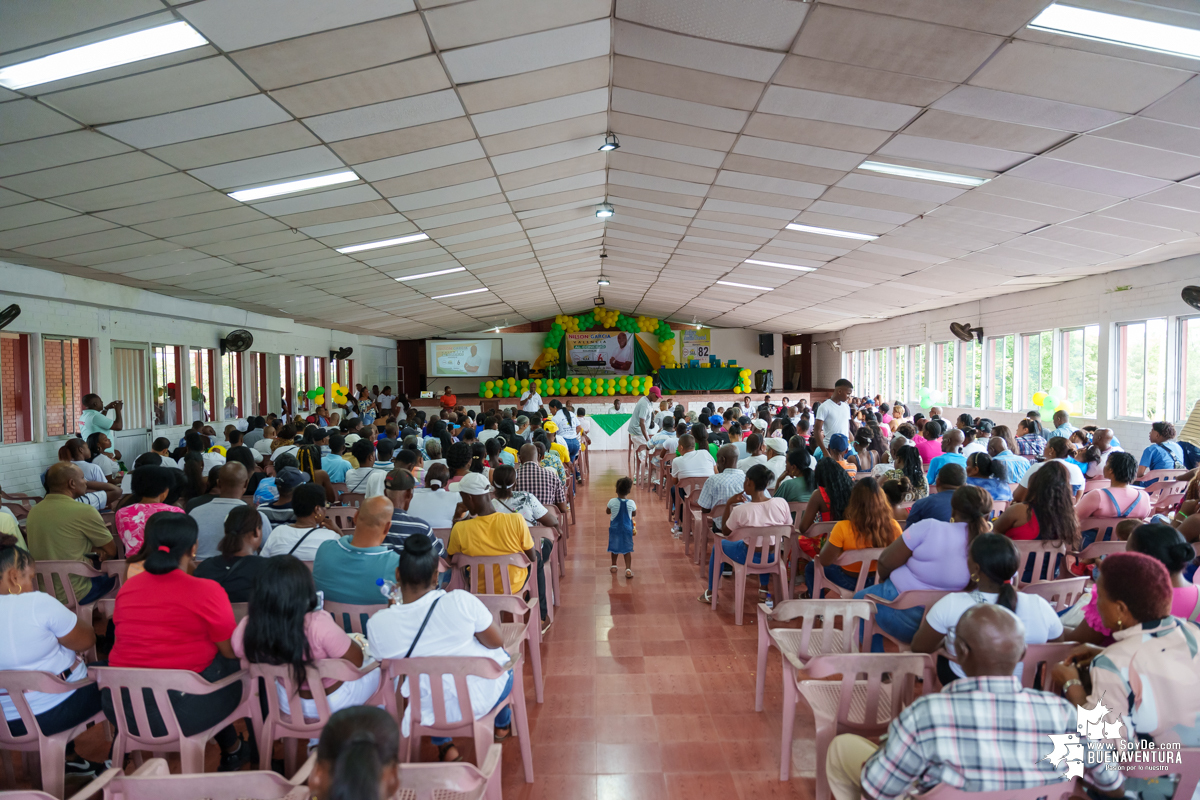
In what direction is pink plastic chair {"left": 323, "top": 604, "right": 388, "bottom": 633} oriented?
away from the camera

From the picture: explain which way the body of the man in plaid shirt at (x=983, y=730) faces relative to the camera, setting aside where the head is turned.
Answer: away from the camera

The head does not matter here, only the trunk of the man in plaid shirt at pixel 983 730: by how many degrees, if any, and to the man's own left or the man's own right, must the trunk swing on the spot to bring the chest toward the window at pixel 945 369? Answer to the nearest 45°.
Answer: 0° — they already face it

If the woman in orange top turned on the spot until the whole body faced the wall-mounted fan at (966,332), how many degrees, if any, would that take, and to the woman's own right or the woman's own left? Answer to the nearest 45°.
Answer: approximately 45° to the woman's own right

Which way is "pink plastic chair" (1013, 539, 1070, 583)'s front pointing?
away from the camera

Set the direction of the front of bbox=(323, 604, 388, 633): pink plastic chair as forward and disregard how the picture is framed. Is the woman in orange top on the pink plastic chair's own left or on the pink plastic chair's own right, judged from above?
on the pink plastic chair's own right

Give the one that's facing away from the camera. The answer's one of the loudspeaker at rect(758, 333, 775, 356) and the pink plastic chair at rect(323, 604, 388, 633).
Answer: the pink plastic chair

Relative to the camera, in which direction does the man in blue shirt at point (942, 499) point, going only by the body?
away from the camera

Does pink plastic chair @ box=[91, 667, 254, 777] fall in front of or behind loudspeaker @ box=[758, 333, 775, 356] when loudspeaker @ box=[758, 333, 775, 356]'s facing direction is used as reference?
in front

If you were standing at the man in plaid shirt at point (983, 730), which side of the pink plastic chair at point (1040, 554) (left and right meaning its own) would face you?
back

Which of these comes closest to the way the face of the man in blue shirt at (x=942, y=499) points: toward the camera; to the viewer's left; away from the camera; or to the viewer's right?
away from the camera

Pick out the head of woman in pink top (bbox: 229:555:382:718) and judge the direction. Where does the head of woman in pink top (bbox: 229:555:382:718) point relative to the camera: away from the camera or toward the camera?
away from the camera

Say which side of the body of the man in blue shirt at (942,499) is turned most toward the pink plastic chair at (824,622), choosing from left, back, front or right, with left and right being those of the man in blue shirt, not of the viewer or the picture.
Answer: back

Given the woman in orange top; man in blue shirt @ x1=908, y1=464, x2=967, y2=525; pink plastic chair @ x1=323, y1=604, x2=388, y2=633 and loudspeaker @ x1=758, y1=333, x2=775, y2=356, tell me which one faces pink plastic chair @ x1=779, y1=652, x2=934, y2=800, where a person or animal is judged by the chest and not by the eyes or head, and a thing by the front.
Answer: the loudspeaker

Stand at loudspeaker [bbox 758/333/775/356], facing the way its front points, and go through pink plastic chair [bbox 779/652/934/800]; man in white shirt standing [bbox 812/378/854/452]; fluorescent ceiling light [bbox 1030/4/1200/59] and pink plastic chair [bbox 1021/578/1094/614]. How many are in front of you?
4

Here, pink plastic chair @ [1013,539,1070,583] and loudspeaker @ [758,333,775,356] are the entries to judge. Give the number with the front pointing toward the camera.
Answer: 1

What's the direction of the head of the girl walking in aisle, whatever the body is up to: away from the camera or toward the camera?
away from the camera

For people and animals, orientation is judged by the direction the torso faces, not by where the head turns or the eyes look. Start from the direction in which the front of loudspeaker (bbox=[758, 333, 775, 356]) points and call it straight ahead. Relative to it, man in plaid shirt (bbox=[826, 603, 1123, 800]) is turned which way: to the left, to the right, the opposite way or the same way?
the opposite way

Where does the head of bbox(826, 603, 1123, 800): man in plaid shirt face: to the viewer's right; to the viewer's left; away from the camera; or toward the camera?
away from the camera

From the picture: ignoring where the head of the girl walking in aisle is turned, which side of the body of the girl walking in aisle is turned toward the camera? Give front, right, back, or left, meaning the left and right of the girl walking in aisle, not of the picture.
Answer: back

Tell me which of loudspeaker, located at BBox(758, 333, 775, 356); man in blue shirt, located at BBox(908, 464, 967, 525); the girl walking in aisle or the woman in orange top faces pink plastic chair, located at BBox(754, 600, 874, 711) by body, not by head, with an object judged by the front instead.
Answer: the loudspeaker
